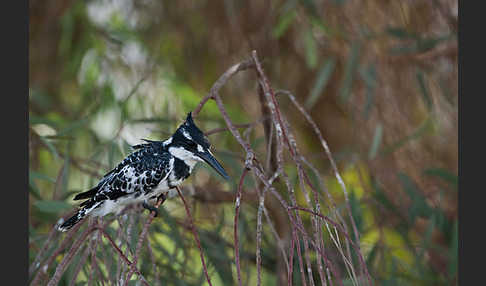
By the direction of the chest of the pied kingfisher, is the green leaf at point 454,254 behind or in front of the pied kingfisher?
in front

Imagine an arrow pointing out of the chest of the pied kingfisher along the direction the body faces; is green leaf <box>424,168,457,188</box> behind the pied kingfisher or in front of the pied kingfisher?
in front

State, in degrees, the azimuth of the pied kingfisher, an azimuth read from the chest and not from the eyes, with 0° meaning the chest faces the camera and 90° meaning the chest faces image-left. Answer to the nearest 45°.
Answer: approximately 270°
